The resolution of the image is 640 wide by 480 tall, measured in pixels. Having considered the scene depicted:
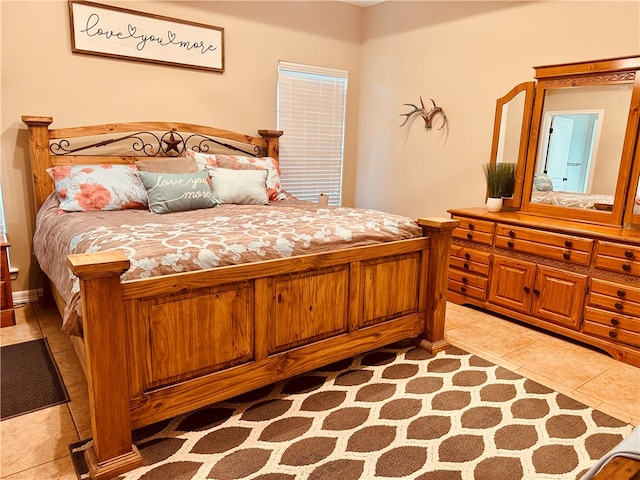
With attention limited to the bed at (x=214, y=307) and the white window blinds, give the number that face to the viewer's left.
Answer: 0

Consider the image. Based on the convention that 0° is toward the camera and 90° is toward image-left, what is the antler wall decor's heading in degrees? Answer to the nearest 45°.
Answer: approximately 45°

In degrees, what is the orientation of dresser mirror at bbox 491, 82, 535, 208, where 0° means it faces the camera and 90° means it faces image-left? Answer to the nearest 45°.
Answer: approximately 45°

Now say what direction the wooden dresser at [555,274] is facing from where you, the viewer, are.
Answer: facing the viewer and to the left of the viewer

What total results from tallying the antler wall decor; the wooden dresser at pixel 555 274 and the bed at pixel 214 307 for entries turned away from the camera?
0

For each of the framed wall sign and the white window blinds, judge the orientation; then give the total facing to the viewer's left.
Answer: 0

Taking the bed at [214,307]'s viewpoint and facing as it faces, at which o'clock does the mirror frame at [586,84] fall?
The mirror frame is roughly at 10 o'clock from the bed.

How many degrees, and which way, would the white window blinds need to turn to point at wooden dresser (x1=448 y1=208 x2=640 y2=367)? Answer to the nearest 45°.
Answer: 0° — it already faces it

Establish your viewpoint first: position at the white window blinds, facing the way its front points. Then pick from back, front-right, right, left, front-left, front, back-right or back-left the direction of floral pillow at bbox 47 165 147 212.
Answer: right

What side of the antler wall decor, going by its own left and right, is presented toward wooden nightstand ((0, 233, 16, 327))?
front

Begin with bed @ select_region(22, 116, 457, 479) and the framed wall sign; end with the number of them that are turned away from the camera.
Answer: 0

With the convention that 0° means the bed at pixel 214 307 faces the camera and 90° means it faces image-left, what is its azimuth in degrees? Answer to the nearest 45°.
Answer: approximately 315°

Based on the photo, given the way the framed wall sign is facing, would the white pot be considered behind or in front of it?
in front

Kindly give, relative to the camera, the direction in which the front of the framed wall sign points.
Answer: facing the viewer and to the right of the viewer

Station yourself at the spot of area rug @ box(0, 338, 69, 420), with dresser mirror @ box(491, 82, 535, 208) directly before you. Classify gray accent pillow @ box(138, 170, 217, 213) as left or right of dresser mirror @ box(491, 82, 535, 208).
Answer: left

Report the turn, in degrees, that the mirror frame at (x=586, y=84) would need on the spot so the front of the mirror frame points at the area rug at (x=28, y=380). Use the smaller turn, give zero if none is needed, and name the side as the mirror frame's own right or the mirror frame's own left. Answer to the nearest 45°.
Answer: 0° — it already faces it
